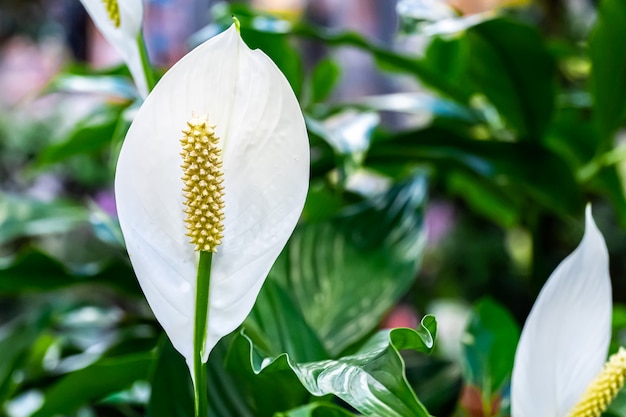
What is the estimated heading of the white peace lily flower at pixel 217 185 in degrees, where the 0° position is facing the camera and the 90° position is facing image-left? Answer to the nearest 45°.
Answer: approximately 0°
